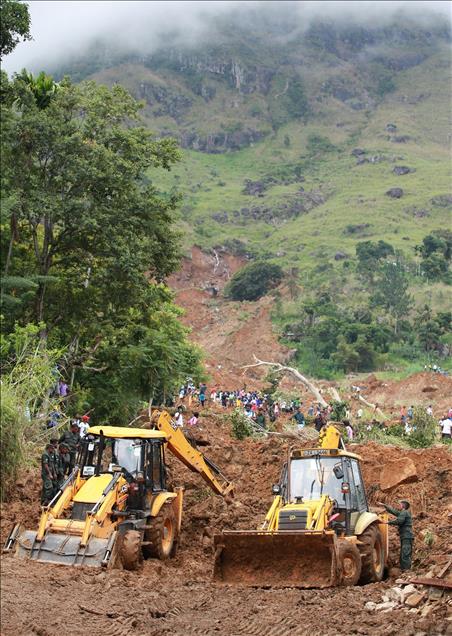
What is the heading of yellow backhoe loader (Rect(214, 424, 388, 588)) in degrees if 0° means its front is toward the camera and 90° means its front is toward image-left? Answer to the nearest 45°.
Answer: approximately 45°

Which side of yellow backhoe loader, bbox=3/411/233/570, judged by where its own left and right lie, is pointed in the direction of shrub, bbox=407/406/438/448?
back

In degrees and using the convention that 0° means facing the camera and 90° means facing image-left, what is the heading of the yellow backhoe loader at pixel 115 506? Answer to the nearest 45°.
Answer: approximately 45°

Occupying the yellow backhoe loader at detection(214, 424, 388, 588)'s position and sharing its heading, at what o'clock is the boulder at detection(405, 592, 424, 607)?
The boulder is roughly at 9 o'clock from the yellow backhoe loader.

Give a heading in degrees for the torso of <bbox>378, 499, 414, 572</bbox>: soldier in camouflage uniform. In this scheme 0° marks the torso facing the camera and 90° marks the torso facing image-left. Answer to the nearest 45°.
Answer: approximately 90°

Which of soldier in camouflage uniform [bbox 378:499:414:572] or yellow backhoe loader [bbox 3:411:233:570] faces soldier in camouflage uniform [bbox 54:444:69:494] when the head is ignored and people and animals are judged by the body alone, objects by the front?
soldier in camouflage uniform [bbox 378:499:414:572]

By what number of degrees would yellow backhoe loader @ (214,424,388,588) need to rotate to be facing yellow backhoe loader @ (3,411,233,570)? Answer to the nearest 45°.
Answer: approximately 45° to its right

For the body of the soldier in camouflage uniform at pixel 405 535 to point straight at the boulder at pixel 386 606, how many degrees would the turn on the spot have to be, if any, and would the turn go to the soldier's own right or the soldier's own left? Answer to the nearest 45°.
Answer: approximately 90° to the soldier's own left

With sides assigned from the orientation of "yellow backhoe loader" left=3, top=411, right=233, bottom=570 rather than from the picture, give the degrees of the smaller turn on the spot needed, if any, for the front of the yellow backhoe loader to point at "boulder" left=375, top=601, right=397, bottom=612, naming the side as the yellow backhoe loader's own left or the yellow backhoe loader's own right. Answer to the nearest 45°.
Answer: approximately 90° to the yellow backhoe loader's own left
